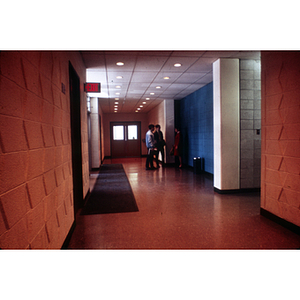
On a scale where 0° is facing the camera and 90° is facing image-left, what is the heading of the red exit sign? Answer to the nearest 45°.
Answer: approximately 0°

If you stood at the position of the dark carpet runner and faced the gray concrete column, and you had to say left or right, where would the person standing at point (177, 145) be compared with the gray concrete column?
left

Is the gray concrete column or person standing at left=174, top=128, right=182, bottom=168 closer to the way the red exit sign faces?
the gray concrete column

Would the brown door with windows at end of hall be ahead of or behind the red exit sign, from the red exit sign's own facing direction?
behind

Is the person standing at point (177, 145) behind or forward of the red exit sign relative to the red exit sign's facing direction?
behind

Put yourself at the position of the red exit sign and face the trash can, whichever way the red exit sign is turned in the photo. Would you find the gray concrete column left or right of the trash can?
right

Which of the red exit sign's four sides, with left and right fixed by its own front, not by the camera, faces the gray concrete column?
left

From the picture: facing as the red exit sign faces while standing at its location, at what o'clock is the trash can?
The trash can is roughly at 8 o'clock from the red exit sign.
